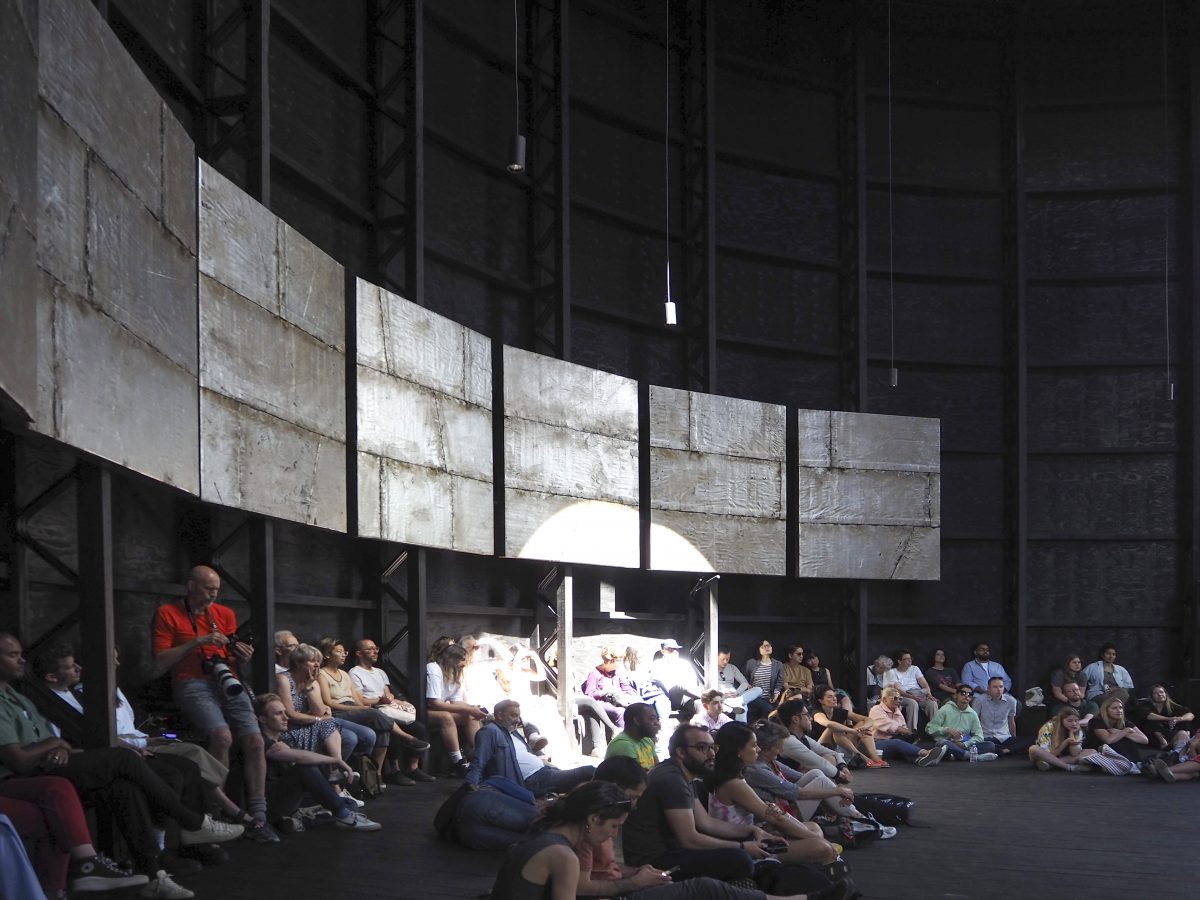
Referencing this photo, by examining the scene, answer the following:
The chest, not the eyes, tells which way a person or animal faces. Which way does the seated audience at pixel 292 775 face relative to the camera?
to the viewer's right

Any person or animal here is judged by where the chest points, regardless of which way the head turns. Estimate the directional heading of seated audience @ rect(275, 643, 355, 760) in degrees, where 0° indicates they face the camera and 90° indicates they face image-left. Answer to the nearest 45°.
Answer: approximately 315°

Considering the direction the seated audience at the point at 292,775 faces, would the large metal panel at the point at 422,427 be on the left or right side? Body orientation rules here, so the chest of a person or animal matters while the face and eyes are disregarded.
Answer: on their left

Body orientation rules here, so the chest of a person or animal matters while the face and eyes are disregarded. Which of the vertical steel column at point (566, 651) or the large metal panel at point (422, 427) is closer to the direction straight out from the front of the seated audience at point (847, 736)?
the large metal panel

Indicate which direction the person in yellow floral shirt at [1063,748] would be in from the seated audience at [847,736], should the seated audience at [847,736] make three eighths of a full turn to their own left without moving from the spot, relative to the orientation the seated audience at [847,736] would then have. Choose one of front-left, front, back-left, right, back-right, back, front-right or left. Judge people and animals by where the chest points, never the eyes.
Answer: right

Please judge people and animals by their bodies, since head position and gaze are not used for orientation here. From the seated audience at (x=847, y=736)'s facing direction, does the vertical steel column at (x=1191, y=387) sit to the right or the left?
on their left
